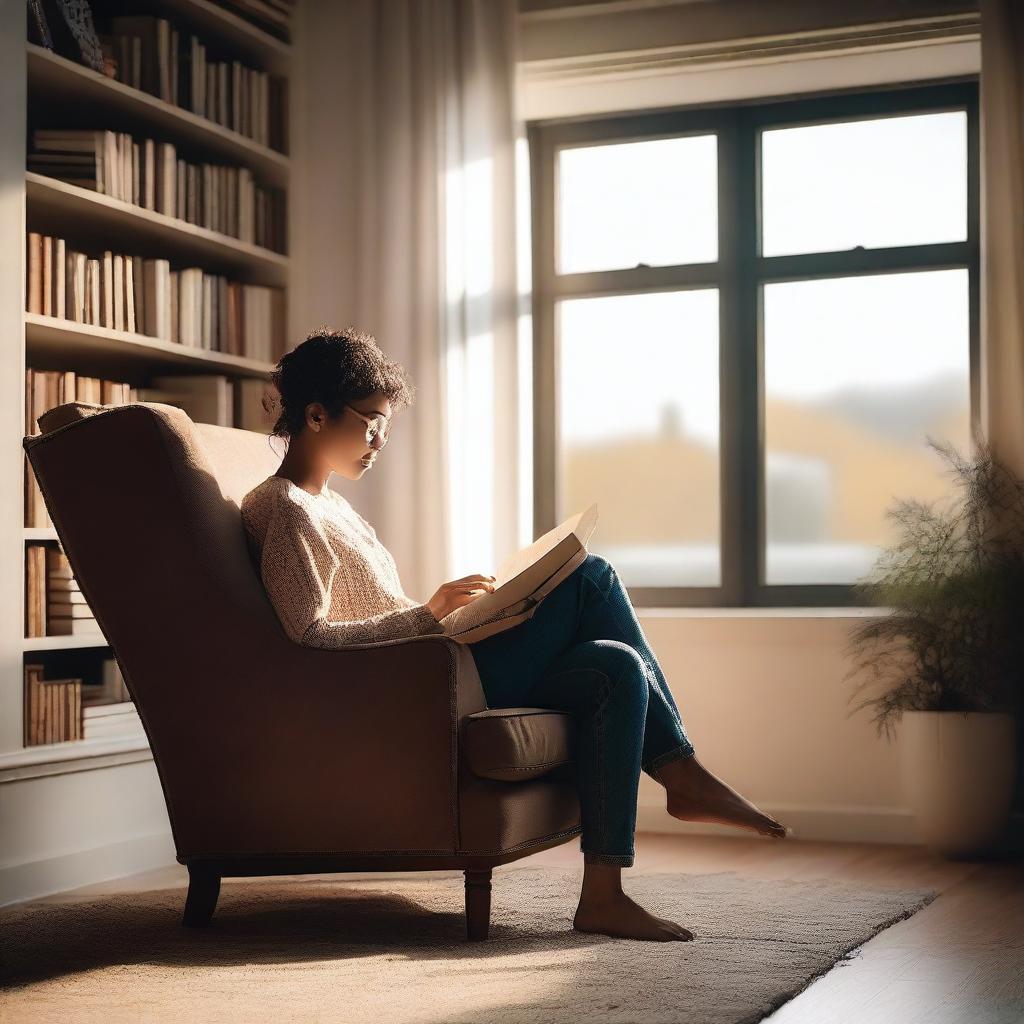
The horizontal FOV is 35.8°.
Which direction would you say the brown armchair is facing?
to the viewer's right

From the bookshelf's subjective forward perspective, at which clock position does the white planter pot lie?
The white planter pot is roughly at 11 o'clock from the bookshelf.

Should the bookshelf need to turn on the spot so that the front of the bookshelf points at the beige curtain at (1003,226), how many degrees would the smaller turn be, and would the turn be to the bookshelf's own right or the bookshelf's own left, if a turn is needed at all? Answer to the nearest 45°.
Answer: approximately 45° to the bookshelf's own left

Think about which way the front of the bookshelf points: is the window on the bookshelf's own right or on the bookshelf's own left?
on the bookshelf's own left

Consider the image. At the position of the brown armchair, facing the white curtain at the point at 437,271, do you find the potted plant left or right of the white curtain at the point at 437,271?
right

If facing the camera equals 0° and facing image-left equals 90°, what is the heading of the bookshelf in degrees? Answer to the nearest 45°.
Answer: approximately 315°

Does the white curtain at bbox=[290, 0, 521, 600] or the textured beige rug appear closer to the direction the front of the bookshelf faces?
the textured beige rug

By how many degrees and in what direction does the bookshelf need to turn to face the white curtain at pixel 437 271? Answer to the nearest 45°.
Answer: approximately 45° to its left
